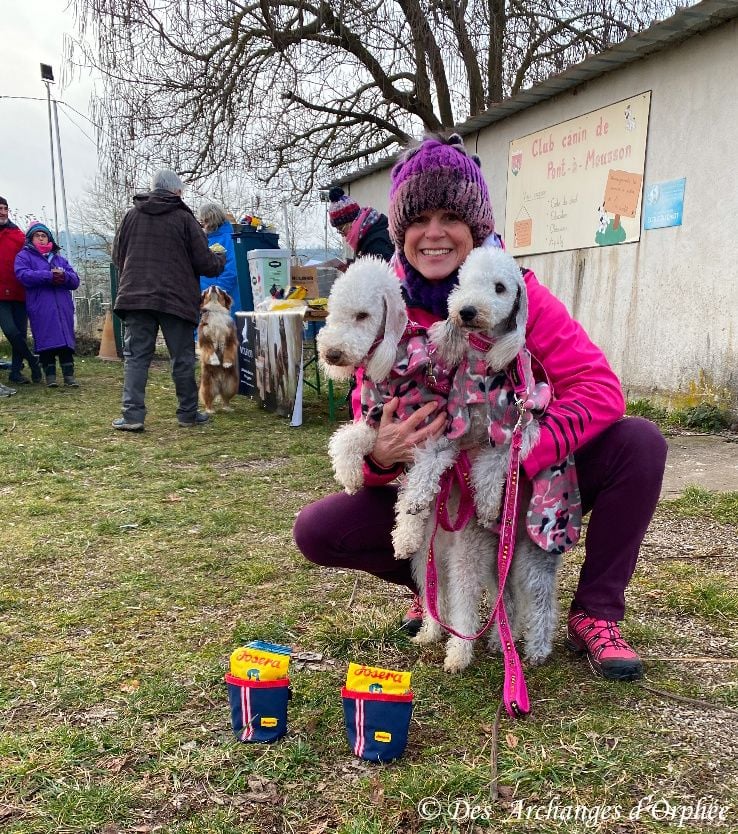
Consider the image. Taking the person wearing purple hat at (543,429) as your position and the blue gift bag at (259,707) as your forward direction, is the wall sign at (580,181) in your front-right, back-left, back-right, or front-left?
back-right

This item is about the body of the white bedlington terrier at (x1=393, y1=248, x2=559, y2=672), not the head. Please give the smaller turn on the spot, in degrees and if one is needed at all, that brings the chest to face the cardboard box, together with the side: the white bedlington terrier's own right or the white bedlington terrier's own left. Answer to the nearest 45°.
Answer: approximately 135° to the white bedlington terrier's own right

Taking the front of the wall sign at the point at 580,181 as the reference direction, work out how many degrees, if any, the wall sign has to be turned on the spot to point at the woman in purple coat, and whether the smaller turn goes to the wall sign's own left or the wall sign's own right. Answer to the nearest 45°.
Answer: approximately 45° to the wall sign's own right

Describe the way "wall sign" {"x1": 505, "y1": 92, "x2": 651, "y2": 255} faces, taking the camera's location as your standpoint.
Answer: facing the viewer and to the left of the viewer

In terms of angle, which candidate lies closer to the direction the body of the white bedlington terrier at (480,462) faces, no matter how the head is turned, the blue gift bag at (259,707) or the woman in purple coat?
the blue gift bag

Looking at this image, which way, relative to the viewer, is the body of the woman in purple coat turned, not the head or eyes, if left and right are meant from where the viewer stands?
facing the viewer and to the right of the viewer

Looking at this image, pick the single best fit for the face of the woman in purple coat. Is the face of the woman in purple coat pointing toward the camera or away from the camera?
toward the camera

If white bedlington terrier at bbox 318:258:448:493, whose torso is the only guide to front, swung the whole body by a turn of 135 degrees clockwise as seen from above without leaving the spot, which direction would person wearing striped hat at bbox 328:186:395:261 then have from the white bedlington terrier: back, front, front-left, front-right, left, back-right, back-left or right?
front

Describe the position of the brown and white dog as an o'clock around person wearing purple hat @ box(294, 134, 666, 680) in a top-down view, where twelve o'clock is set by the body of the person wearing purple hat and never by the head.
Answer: The brown and white dog is roughly at 5 o'clock from the person wearing purple hat.

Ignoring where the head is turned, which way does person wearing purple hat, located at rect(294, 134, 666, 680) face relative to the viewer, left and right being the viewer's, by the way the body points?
facing the viewer

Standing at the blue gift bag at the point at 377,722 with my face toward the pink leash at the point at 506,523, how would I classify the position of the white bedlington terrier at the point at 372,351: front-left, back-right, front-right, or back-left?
front-left

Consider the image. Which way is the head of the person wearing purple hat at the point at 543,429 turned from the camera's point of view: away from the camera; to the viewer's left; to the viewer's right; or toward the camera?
toward the camera
